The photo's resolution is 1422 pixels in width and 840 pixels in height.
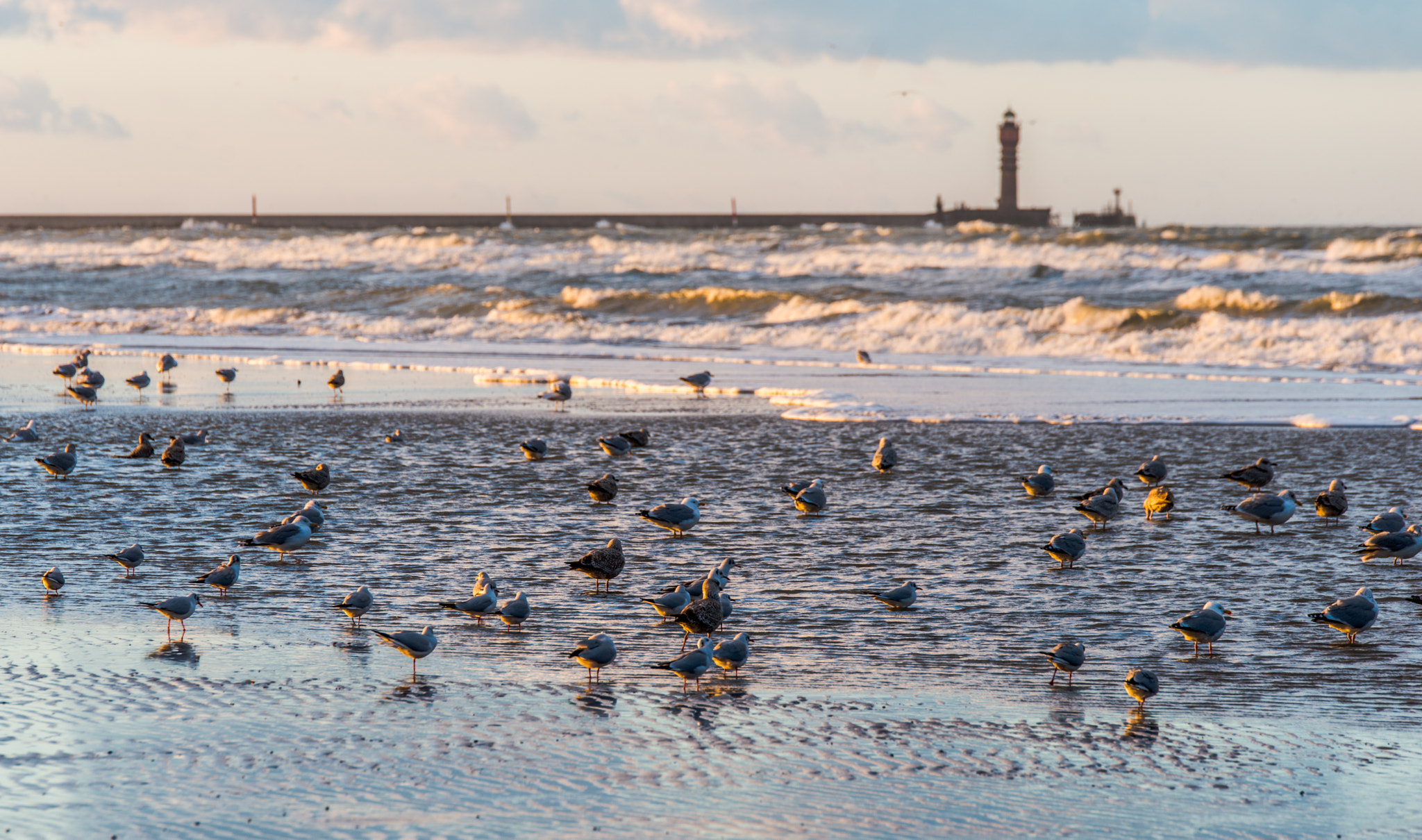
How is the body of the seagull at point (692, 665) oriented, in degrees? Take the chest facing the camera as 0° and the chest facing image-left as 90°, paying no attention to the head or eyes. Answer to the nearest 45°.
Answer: approximately 270°

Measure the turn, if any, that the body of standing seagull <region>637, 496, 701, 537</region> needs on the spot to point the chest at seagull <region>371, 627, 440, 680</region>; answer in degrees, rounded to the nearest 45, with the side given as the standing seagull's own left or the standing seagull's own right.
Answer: approximately 90° to the standing seagull's own right

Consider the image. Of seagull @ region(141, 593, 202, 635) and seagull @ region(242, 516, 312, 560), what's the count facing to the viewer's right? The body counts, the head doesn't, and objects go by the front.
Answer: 2

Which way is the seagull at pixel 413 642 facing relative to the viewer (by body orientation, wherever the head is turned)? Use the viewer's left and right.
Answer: facing to the right of the viewer

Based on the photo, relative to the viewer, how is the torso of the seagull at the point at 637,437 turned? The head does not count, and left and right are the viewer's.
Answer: facing to the right of the viewer

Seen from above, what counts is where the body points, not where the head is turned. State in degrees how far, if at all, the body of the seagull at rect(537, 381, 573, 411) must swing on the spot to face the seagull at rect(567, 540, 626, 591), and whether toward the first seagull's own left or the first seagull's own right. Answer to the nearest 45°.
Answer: approximately 90° to the first seagull's own right

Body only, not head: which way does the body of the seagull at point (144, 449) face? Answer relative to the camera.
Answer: to the viewer's right

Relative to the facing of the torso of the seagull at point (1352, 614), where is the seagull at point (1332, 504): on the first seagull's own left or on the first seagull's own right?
on the first seagull's own left

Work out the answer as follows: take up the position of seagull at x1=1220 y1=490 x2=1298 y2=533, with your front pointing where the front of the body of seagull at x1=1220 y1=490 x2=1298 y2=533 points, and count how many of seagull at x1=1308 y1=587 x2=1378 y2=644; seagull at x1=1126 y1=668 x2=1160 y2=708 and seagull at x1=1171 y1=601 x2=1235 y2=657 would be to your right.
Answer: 3
